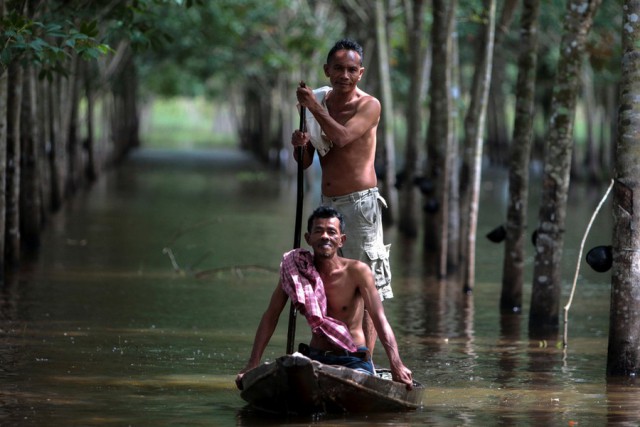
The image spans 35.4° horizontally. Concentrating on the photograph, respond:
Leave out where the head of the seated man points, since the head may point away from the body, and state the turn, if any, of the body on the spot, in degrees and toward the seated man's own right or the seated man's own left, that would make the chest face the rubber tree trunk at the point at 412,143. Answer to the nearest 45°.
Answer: approximately 180°

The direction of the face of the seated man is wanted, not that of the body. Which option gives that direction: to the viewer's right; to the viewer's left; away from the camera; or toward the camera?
toward the camera

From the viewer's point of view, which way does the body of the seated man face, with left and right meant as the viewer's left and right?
facing the viewer

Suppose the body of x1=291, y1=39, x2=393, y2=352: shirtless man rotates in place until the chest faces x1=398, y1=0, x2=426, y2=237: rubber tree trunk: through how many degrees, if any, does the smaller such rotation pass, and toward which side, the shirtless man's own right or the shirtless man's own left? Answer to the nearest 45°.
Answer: approximately 135° to the shirtless man's own right

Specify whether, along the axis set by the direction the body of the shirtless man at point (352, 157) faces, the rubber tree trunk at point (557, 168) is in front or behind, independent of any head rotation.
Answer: behind

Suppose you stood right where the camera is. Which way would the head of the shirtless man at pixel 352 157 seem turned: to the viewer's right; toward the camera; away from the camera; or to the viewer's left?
toward the camera

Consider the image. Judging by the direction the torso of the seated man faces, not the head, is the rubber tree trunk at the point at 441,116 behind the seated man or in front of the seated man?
behind

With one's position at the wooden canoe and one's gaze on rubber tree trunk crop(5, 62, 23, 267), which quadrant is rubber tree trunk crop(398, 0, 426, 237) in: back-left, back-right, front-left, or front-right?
front-right

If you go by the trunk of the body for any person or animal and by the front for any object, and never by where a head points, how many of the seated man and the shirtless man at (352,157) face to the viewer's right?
0

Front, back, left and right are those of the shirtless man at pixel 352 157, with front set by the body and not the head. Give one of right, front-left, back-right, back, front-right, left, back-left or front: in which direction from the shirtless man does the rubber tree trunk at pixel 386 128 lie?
back-right

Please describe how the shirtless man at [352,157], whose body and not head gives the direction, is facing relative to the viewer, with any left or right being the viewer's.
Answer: facing the viewer and to the left of the viewer

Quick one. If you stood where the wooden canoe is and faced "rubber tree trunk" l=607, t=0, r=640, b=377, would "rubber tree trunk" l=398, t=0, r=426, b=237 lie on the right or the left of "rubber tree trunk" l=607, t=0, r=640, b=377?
left

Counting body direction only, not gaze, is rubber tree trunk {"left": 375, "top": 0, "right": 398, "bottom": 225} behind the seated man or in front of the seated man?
behind
